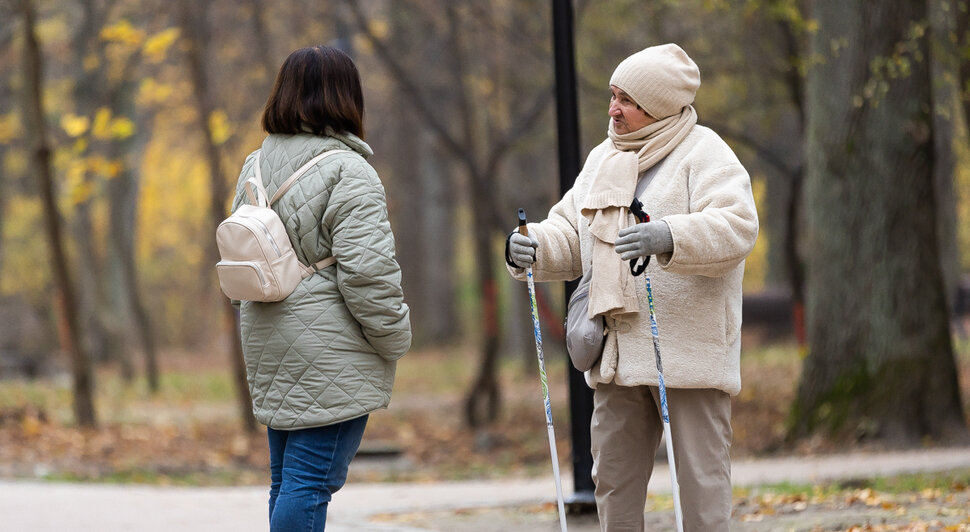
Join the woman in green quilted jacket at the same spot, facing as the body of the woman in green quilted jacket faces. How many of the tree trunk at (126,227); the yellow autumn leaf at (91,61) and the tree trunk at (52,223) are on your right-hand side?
0

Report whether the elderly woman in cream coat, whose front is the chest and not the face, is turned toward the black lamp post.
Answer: no

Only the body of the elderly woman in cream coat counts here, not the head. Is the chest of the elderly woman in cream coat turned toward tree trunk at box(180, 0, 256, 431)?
no

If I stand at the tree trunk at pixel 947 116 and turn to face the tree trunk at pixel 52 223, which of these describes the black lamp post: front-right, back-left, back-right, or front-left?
front-left

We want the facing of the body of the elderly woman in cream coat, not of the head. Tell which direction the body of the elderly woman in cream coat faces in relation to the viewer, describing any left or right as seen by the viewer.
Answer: facing the viewer and to the left of the viewer

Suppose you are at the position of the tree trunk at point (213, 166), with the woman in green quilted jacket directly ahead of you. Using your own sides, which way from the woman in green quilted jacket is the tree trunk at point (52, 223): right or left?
right

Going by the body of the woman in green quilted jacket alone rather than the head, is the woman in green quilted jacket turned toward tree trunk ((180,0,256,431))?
no

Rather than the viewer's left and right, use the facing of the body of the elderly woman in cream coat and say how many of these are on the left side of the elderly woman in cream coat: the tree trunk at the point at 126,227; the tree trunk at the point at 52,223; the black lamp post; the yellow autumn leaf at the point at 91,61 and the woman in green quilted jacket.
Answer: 0

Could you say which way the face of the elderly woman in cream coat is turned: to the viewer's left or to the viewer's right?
to the viewer's left

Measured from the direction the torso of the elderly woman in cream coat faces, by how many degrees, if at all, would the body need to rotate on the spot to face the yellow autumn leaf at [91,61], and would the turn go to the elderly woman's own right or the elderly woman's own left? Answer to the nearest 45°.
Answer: approximately 90° to the elderly woman's own right

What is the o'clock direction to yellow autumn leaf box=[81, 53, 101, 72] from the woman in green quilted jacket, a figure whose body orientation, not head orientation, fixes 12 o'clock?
The yellow autumn leaf is roughly at 10 o'clock from the woman in green quilted jacket.

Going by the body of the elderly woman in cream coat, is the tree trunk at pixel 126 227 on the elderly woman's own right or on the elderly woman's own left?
on the elderly woman's own right

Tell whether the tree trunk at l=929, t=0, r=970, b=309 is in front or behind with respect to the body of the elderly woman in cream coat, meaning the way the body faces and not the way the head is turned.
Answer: behind

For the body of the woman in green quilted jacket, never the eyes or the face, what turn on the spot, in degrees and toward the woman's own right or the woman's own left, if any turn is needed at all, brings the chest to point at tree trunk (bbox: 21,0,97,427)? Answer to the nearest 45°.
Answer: approximately 45° to the woman's own left

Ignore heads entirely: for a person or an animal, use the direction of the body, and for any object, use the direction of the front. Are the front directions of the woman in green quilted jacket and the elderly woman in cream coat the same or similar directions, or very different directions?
very different directions

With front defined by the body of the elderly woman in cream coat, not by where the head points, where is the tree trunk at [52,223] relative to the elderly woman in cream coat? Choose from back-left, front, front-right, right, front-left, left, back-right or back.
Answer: right

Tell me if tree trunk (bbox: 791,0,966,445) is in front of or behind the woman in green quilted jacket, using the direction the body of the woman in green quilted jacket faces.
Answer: in front

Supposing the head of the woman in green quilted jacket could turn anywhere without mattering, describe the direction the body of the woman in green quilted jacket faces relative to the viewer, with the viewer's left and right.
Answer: facing away from the viewer and to the right of the viewer
